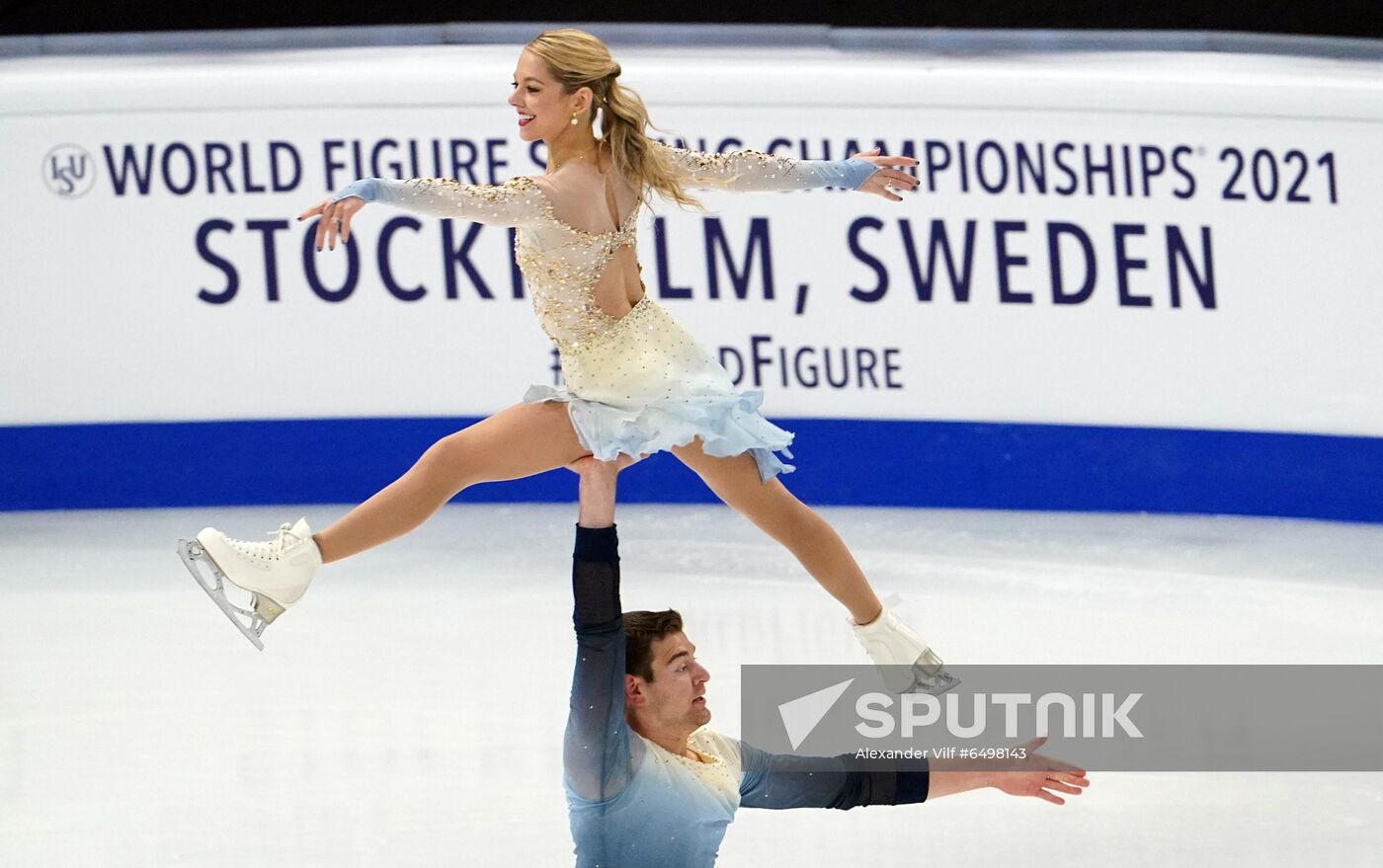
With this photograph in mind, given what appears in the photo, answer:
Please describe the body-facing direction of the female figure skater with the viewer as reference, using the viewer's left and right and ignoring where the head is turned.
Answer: facing away from the viewer and to the left of the viewer

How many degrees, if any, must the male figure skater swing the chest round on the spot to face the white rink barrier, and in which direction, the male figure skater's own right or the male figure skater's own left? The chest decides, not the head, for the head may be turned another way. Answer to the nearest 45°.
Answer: approximately 135° to the male figure skater's own left

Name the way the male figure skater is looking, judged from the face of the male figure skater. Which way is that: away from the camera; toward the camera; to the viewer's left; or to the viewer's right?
to the viewer's right

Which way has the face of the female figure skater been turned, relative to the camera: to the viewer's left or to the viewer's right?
to the viewer's left

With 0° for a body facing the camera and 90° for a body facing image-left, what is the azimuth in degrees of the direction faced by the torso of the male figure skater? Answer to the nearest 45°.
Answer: approximately 315°

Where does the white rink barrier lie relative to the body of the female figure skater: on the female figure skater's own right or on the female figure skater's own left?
on the female figure skater's own right
